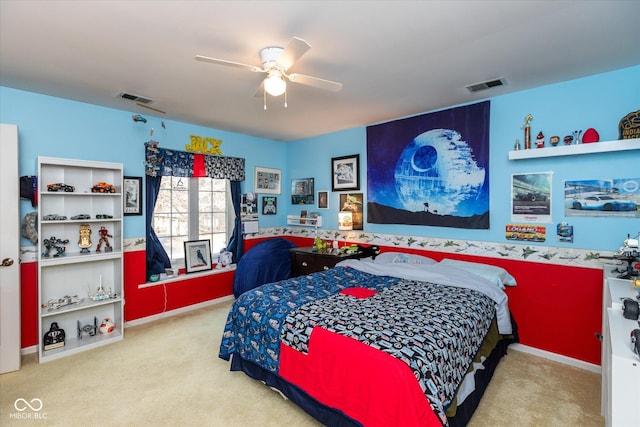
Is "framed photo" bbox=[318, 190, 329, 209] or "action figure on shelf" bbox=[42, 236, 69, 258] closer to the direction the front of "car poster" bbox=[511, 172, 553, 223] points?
the action figure on shelf

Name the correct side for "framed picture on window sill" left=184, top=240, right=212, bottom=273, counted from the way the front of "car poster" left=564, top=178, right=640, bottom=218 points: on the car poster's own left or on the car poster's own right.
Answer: on the car poster's own right

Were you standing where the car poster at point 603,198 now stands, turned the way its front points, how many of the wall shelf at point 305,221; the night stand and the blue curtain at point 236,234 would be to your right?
3

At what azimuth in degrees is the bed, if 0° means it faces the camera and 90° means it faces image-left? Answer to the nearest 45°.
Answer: approximately 45°

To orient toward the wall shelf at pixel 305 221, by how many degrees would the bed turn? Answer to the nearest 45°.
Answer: approximately 135° to its right

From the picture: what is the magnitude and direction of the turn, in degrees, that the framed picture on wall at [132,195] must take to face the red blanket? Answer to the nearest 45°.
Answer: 0° — it already faces it

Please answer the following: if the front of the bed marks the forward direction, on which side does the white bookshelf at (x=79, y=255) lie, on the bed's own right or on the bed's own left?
on the bed's own right
